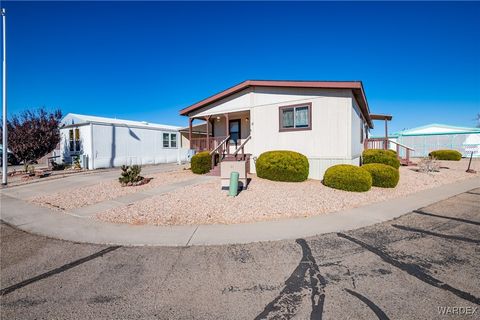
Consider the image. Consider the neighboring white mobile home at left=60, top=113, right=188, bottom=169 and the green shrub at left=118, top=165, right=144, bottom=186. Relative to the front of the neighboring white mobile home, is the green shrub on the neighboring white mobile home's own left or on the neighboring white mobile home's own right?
on the neighboring white mobile home's own left

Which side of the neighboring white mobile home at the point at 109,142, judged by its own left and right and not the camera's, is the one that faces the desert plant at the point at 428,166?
left

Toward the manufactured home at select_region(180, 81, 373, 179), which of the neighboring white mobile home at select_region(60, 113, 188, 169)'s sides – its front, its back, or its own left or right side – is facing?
left

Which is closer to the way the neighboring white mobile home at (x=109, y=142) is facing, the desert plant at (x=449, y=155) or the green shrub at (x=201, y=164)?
the green shrub

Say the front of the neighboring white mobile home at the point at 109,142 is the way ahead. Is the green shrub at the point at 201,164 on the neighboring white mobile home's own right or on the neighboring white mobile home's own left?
on the neighboring white mobile home's own left

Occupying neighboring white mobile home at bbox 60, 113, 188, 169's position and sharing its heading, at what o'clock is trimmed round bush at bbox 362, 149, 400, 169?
The trimmed round bush is roughly at 9 o'clock from the neighboring white mobile home.

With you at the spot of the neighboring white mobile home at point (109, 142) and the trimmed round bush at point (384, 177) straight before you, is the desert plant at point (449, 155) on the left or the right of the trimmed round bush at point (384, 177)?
left

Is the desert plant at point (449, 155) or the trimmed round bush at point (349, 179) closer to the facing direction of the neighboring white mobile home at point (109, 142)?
the trimmed round bush

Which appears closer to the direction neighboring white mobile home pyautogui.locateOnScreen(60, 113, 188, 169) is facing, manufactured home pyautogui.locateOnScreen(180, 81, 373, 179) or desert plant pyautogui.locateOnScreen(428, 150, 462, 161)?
the manufactured home

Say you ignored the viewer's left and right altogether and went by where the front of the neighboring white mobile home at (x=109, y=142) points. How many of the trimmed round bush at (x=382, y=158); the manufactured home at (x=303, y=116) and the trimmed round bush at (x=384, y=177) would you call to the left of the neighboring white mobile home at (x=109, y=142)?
3
